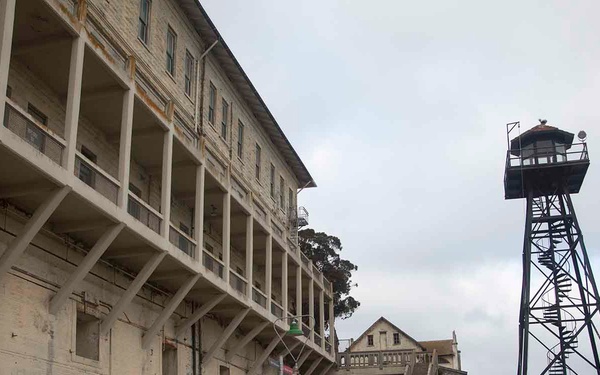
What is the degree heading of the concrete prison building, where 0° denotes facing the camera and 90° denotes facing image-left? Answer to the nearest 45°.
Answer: approximately 315°
